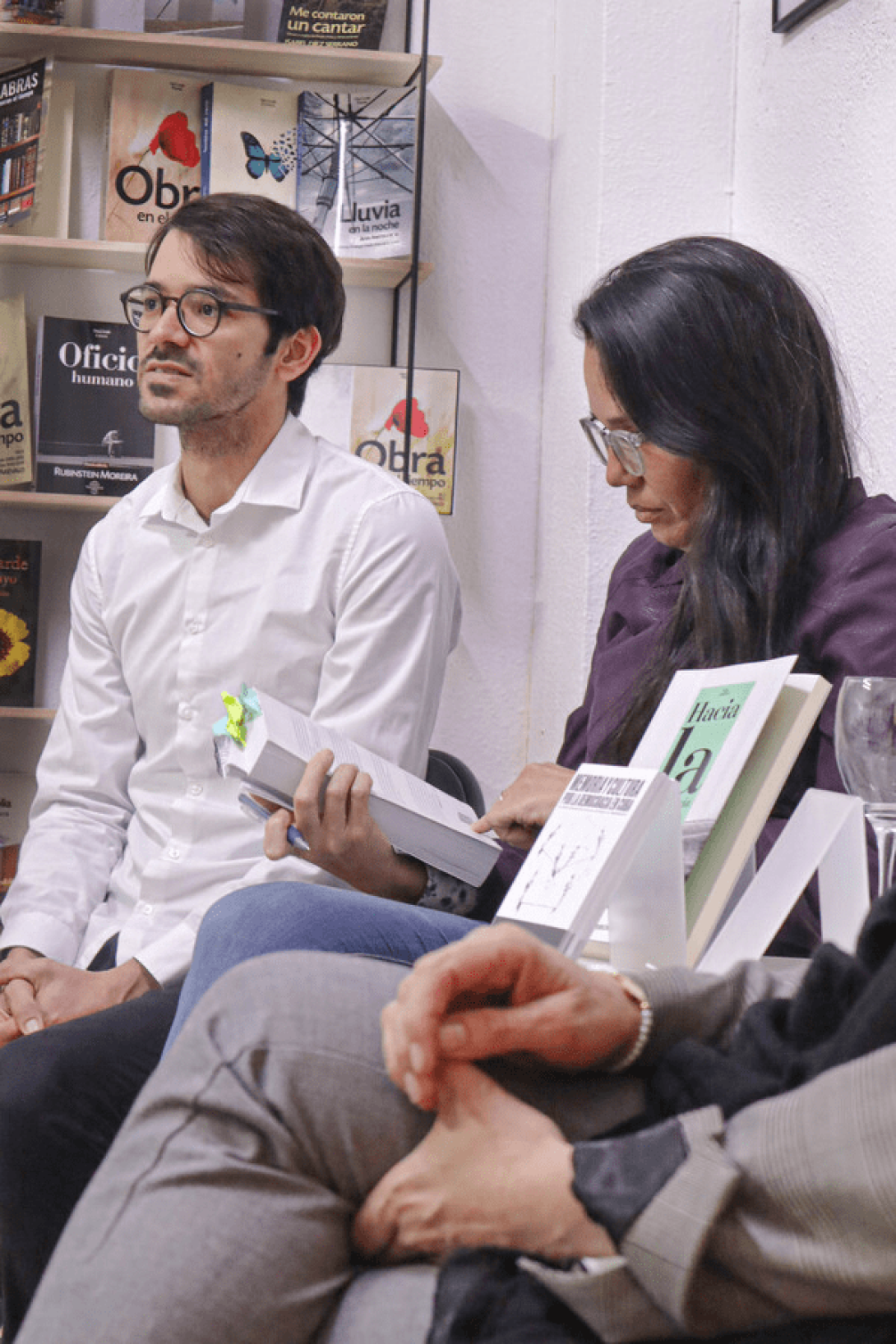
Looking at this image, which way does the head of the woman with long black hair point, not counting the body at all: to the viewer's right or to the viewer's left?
to the viewer's left

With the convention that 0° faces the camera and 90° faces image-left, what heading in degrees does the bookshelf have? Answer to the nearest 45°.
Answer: approximately 0°

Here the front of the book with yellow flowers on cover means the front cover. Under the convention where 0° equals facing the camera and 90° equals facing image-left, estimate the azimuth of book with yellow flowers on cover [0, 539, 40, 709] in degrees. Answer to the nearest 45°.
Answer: approximately 0°

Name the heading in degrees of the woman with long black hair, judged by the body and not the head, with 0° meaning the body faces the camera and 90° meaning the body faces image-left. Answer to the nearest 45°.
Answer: approximately 45°
